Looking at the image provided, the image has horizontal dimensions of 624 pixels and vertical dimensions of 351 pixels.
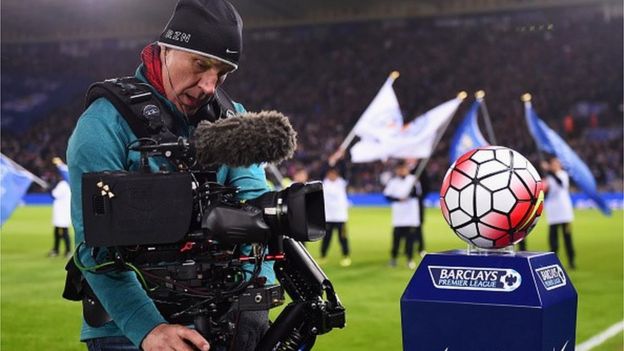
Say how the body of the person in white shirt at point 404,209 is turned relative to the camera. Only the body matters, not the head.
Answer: toward the camera

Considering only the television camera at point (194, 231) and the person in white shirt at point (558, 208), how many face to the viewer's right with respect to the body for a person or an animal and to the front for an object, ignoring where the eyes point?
1

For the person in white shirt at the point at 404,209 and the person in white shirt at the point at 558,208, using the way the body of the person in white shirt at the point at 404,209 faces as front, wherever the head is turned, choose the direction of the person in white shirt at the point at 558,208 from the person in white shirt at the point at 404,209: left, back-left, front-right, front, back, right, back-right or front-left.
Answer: left

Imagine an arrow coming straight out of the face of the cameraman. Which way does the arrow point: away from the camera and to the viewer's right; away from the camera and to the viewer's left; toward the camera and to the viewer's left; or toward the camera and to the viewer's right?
toward the camera and to the viewer's right

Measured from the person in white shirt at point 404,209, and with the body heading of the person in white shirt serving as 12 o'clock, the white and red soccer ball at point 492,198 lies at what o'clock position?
The white and red soccer ball is roughly at 12 o'clock from the person in white shirt.

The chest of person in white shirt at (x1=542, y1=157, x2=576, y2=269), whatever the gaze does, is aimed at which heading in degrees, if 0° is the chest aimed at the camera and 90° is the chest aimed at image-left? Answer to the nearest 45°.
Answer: approximately 45°

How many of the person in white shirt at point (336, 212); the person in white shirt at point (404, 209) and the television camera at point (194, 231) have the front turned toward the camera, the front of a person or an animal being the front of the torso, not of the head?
2

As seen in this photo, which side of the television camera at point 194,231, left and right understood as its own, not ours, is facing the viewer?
right

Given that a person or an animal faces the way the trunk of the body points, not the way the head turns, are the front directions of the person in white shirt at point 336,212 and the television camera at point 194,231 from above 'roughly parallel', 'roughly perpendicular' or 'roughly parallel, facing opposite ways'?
roughly perpendicular

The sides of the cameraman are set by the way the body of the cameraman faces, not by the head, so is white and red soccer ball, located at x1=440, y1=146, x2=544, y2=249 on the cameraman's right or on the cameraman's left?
on the cameraman's left

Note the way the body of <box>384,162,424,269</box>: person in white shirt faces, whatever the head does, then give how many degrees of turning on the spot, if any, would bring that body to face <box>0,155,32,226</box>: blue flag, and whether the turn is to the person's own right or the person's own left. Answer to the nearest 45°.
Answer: approximately 45° to the person's own right

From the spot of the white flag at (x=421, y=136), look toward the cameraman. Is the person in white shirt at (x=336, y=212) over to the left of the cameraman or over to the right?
right

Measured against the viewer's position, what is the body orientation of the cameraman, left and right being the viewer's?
facing the viewer and to the right of the viewer

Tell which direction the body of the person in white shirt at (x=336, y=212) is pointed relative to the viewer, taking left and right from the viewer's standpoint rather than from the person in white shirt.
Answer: facing the viewer
